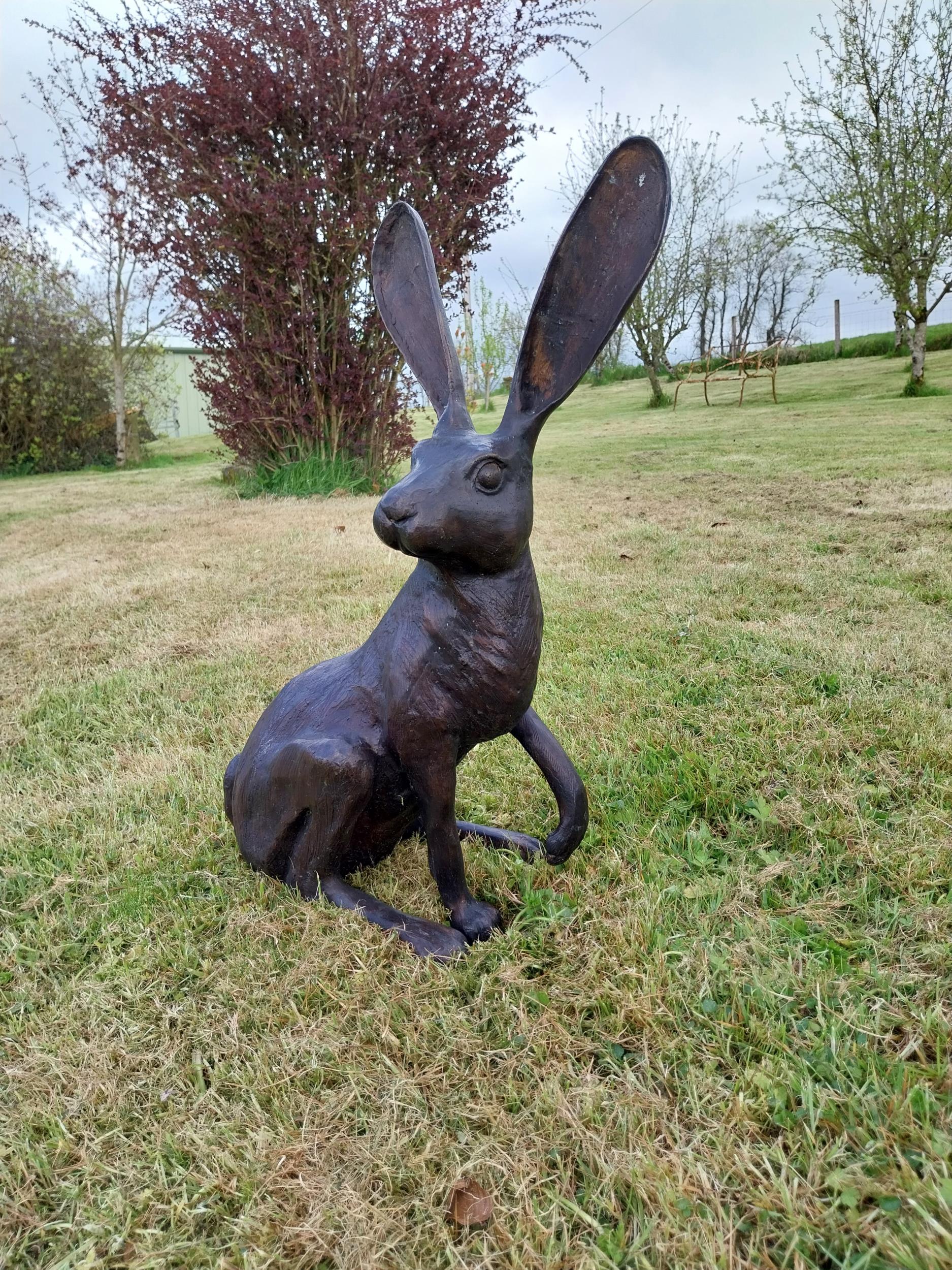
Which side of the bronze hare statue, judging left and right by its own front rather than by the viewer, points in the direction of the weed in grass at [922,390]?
left

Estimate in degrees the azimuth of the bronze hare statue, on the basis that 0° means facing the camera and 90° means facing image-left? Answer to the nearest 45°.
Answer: approximately 315°

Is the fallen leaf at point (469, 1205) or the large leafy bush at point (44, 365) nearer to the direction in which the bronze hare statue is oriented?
the fallen leaf

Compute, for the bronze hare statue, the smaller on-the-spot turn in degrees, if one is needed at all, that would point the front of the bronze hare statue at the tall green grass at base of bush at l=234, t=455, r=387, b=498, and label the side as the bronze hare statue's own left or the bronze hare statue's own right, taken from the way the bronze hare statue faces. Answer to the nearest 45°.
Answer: approximately 135° to the bronze hare statue's own left

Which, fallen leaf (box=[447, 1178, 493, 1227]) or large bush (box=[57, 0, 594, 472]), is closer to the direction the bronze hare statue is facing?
the fallen leaf

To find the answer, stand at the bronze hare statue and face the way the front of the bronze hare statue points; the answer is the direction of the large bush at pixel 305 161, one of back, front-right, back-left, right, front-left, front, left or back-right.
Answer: back-left
